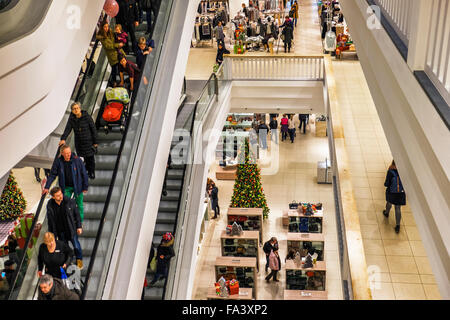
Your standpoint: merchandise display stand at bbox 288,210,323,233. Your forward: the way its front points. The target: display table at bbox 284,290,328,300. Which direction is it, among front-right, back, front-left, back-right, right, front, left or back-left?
front

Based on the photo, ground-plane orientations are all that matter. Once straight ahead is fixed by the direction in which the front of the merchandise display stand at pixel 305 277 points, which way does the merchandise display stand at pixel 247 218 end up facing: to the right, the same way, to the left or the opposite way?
the same way

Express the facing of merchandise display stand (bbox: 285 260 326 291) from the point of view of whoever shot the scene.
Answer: facing the viewer

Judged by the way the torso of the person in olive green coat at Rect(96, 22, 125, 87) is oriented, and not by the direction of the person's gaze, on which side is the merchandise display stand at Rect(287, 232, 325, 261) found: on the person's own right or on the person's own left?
on the person's own left

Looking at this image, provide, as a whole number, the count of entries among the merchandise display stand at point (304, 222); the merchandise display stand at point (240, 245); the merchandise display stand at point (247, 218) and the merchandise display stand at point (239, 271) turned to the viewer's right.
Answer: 0

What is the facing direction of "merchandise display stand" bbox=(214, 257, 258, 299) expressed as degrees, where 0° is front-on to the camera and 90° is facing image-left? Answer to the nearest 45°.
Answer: approximately 0°

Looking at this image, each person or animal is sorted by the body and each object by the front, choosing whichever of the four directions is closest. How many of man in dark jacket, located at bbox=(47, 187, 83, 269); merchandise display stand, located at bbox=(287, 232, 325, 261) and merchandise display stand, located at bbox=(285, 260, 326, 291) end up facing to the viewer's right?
0

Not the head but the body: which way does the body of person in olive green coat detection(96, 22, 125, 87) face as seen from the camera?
toward the camera

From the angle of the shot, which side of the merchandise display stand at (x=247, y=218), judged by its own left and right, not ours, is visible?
front

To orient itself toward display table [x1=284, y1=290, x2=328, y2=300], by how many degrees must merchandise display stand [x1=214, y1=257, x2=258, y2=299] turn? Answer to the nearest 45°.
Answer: approximately 45° to its left

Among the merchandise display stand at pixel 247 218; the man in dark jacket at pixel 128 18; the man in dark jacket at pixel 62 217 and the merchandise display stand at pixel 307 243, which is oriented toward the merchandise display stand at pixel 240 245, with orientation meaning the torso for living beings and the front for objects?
the merchandise display stand at pixel 247 218

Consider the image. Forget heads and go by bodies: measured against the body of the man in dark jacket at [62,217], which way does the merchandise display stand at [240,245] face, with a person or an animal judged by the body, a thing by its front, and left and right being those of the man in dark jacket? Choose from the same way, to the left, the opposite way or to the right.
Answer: the same way
